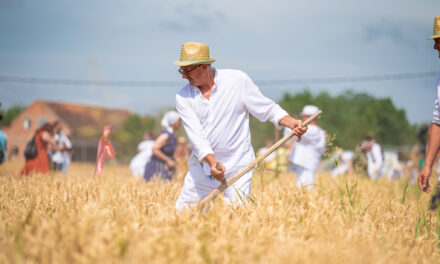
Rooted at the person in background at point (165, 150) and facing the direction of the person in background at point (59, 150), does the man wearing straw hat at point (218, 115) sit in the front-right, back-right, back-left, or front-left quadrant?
back-left

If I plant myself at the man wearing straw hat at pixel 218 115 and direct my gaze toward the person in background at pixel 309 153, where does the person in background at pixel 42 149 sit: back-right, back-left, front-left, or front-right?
front-left

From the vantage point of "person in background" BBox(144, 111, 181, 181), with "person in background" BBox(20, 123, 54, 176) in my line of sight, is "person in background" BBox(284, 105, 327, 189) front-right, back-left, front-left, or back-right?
back-right
